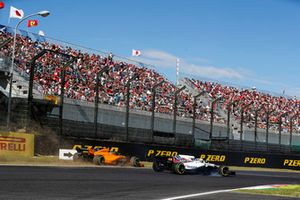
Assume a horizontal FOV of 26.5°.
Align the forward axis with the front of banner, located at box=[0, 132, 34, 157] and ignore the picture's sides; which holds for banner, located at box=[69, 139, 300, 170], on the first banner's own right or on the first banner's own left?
on the first banner's own left

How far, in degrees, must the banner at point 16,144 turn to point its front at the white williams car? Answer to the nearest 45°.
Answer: approximately 90° to its left

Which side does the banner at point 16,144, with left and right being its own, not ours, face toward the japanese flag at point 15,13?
back

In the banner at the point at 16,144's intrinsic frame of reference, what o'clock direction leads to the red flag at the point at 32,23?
The red flag is roughly at 6 o'clock from the banner.

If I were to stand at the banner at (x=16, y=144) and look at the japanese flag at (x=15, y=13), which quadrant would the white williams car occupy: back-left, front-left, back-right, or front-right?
back-right

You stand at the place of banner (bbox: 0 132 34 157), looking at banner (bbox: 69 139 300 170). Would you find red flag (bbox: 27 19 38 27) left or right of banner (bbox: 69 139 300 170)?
left

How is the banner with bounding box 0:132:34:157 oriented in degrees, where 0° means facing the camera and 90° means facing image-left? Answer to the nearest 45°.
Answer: approximately 0°

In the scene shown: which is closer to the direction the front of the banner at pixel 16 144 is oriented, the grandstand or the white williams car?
the white williams car

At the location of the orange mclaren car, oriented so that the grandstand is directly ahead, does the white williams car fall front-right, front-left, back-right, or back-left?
back-right

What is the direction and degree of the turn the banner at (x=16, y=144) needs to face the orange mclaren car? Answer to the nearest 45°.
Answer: approximately 90° to its left

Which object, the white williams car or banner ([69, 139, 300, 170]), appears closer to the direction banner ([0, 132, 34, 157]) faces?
the white williams car
